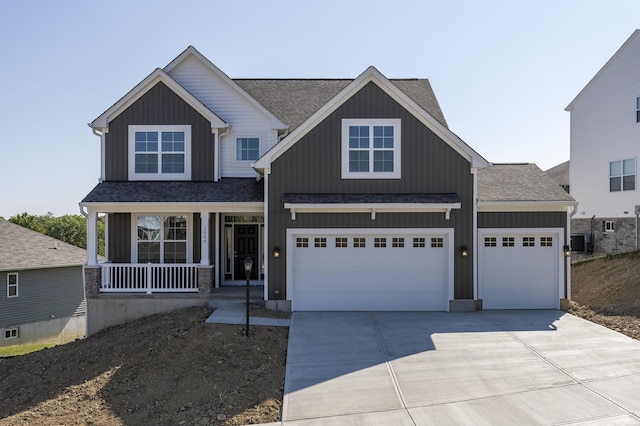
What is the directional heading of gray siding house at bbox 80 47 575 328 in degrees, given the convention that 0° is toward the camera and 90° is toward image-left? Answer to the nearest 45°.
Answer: approximately 0°

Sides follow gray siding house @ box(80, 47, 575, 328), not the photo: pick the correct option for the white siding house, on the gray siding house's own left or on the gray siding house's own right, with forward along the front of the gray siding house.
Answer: on the gray siding house's own left
